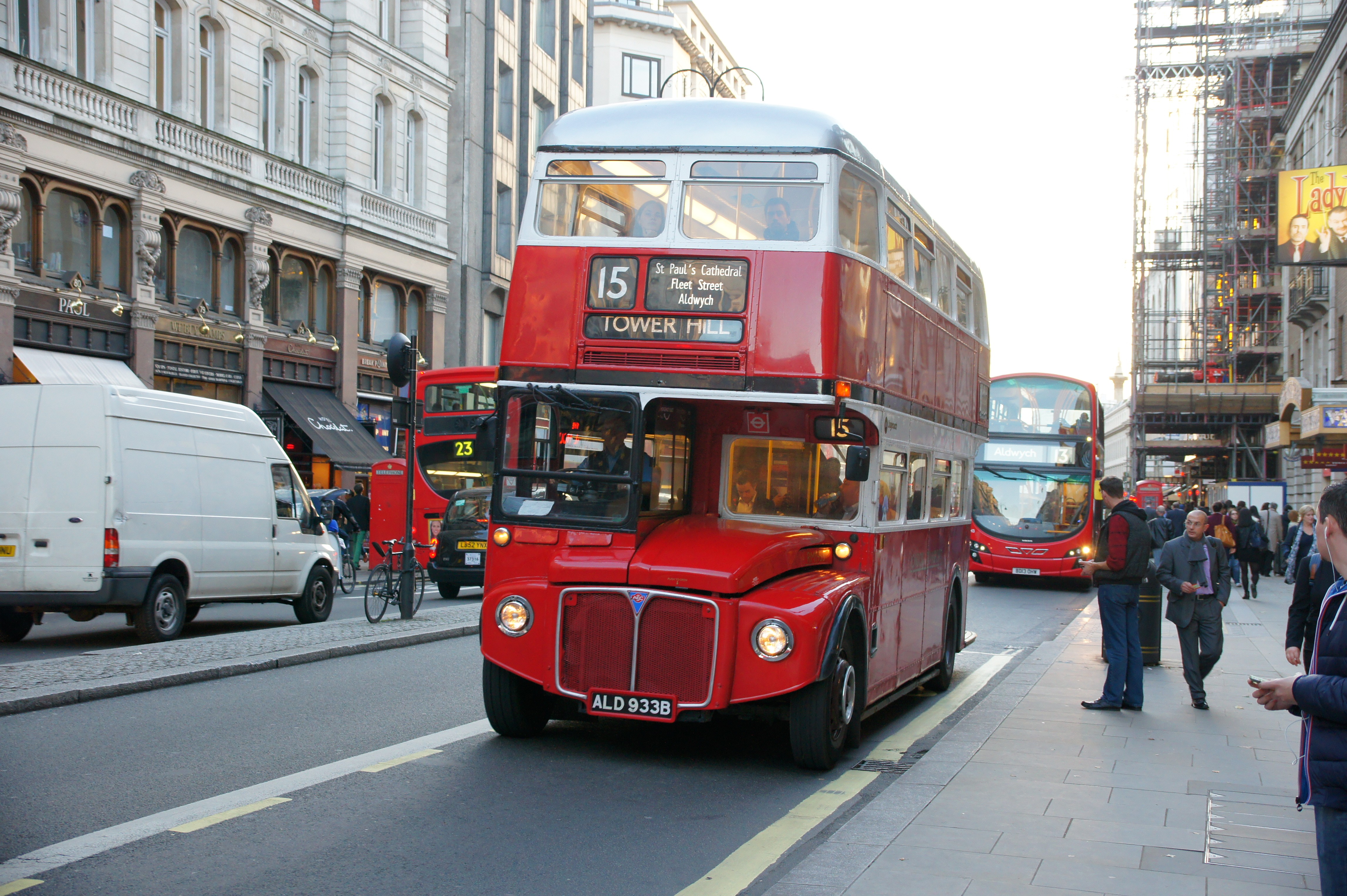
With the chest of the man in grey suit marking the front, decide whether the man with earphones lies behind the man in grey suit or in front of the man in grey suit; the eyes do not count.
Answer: in front

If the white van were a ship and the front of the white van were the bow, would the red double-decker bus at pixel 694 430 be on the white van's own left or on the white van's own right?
on the white van's own right

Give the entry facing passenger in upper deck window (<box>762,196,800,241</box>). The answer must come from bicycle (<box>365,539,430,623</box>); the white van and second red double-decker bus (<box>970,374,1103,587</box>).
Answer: the second red double-decker bus

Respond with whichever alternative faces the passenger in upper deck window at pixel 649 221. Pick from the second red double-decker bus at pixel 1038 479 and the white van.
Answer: the second red double-decker bus

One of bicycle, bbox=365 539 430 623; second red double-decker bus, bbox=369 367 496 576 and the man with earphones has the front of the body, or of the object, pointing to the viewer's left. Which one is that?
the man with earphones

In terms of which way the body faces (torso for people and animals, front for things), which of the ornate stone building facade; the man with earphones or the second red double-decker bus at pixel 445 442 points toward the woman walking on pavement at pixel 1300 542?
the ornate stone building facade

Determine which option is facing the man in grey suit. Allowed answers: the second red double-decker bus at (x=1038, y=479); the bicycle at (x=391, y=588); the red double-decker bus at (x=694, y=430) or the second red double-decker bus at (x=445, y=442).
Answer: the second red double-decker bus at (x=1038, y=479)

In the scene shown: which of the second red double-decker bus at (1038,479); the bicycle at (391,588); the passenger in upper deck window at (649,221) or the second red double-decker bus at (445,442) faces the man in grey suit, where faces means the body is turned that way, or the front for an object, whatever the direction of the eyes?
the second red double-decker bus at (1038,479)

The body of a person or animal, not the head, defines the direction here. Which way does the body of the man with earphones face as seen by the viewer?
to the viewer's left

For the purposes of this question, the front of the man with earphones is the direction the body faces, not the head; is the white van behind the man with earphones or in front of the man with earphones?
in front

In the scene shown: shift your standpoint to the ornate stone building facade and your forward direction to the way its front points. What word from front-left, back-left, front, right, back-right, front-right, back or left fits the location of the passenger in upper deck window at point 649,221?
front-right

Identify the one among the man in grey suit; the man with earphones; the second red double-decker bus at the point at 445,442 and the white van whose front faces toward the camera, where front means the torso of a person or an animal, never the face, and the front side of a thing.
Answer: the man in grey suit
